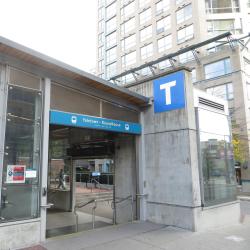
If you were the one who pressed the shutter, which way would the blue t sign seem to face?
facing the viewer and to the left of the viewer

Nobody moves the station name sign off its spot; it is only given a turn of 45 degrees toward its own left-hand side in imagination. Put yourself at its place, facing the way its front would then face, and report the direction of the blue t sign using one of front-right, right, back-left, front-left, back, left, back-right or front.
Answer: front

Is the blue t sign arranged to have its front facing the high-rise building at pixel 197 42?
no

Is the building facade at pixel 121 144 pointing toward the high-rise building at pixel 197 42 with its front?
no

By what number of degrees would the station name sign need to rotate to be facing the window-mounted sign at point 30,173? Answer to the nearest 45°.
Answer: approximately 90° to its right

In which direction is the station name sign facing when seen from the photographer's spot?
facing the viewer and to the right of the viewer

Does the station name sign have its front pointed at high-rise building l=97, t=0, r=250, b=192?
no
